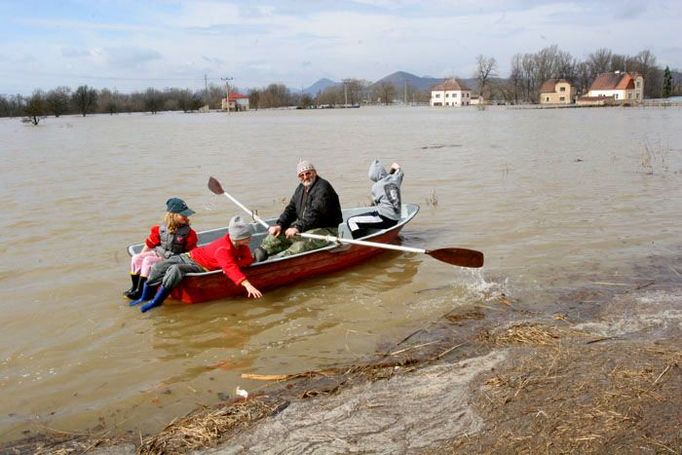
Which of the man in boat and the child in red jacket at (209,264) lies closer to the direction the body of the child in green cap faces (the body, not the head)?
the child in red jacket

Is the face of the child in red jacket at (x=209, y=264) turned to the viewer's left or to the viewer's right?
to the viewer's right

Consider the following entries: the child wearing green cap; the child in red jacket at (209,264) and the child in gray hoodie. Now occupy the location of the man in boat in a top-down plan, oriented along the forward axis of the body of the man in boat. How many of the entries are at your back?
1

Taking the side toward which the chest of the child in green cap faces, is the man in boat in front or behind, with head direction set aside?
behind

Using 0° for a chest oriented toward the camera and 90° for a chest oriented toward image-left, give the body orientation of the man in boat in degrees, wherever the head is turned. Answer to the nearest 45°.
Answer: approximately 45°

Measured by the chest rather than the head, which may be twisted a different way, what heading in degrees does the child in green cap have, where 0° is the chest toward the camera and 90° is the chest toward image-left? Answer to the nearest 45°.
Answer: approximately 45°
